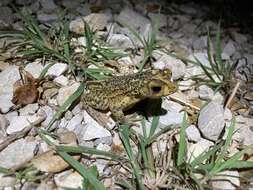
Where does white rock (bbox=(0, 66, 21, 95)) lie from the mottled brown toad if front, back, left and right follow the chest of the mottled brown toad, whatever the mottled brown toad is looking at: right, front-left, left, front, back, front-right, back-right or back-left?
back

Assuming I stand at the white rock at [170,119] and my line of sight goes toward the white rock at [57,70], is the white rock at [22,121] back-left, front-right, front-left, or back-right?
front-left

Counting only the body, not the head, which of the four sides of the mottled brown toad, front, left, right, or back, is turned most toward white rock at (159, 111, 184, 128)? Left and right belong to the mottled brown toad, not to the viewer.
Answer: front

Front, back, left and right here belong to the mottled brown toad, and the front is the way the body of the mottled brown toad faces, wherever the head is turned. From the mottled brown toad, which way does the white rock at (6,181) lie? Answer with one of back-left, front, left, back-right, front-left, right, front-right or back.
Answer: back-right

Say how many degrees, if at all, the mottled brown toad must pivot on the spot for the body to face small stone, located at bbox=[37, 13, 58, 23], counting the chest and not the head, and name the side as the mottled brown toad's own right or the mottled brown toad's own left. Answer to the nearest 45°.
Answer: approximately 135° to the mottled brown toad's own left

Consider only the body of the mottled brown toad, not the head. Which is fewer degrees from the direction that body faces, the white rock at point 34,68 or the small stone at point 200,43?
the small stone

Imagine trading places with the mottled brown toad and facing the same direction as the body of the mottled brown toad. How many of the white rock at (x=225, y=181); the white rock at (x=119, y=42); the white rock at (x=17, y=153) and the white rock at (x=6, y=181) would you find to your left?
1

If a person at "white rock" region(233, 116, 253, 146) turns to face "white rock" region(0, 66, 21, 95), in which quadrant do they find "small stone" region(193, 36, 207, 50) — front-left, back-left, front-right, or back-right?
front-right

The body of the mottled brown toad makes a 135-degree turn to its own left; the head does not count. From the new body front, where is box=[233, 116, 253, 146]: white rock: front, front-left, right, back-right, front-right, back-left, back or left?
back-right

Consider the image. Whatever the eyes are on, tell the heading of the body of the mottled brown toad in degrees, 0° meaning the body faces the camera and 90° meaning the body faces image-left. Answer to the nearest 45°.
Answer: approximately 270°

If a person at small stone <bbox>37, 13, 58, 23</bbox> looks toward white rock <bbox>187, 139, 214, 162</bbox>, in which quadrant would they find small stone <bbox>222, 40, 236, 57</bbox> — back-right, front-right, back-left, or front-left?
front-left

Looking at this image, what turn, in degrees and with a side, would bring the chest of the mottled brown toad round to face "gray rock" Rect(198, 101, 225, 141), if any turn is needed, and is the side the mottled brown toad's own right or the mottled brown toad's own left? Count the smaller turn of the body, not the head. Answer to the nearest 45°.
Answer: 0° — it already faces it
